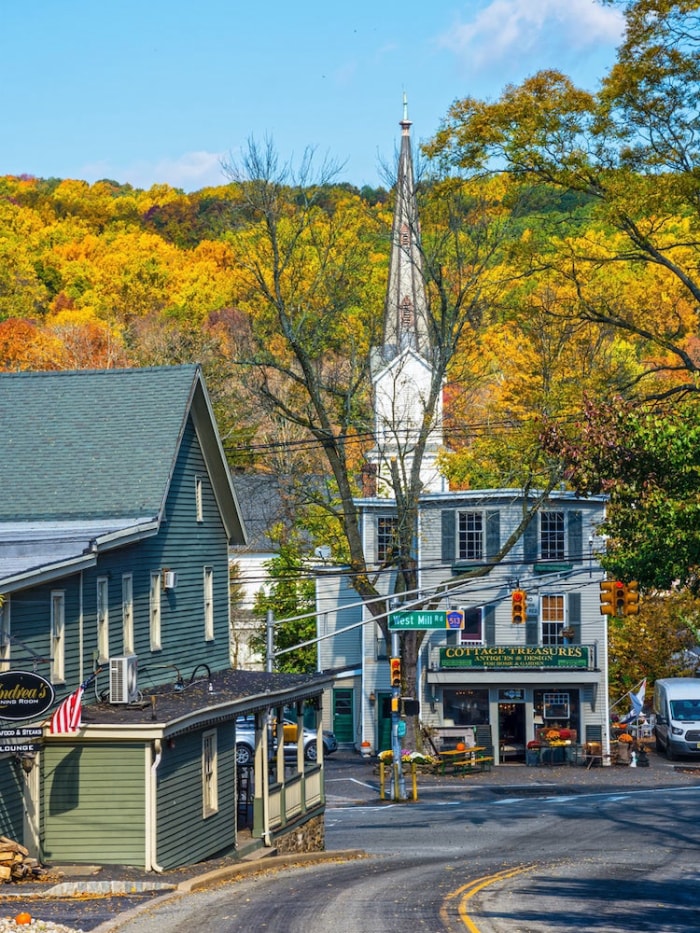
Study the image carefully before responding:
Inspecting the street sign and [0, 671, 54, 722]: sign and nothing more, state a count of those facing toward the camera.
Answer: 2

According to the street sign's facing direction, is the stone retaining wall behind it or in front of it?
in front

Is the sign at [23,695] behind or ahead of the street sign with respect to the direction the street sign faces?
ahead

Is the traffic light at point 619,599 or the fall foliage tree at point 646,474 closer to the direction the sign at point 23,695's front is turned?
the fall foliage tree

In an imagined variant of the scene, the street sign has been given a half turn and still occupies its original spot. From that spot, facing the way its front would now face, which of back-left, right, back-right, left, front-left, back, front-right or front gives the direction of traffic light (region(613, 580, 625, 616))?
back-right

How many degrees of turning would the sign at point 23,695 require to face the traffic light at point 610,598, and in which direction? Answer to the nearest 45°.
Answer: approximately 135° to its left

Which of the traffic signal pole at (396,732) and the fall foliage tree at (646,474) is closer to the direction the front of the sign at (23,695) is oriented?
the fall foliage tree

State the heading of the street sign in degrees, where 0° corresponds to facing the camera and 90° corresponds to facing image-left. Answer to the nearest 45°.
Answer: approximately 0°

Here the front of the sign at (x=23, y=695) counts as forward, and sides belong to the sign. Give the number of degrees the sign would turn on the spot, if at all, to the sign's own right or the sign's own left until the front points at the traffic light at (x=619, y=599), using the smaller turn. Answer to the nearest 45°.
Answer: approximately 135° to the sign's own left

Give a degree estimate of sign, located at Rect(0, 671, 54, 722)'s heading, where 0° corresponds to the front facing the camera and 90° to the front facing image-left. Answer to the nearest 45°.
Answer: approximately 0°
